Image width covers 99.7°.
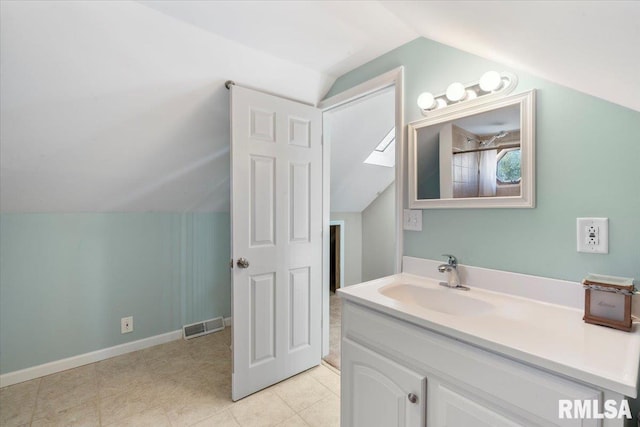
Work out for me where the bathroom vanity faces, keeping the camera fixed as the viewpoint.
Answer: facing the viewer and to the left of the viewer

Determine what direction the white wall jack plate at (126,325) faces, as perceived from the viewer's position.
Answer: facing the viewer

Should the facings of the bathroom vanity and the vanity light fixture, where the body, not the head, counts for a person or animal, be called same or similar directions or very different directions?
same or similar directions

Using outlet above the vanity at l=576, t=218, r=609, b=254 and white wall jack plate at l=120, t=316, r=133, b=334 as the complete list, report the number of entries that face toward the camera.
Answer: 2

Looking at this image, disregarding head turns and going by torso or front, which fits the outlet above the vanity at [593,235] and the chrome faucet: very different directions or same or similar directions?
same or similar directions

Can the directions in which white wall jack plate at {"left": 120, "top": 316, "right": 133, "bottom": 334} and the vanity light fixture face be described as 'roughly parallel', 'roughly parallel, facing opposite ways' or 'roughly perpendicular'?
roughly perpendicular

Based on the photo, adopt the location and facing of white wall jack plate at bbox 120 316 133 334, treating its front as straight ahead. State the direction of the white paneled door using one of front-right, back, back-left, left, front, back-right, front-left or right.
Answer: front-left

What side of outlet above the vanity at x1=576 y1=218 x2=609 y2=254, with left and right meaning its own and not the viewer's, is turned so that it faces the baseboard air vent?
right

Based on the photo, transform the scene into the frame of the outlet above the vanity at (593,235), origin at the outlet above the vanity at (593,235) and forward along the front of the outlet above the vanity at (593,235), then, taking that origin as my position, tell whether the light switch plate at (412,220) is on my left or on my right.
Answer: on my right

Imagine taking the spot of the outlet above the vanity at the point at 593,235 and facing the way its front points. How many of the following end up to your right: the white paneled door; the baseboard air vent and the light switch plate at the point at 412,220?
3

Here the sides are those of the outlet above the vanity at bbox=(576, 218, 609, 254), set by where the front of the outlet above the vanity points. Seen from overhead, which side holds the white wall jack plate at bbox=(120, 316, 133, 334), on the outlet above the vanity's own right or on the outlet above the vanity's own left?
on the outlet above the vanity's own right

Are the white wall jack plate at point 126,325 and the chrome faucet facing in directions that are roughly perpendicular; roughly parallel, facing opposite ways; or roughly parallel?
roughly perpendicular
